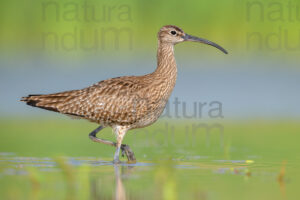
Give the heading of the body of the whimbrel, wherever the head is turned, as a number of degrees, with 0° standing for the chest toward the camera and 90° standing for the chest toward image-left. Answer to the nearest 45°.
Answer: approximately 270°
